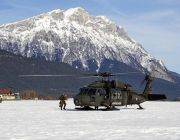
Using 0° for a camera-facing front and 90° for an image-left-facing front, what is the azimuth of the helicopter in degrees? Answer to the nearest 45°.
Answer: approximately 45°
